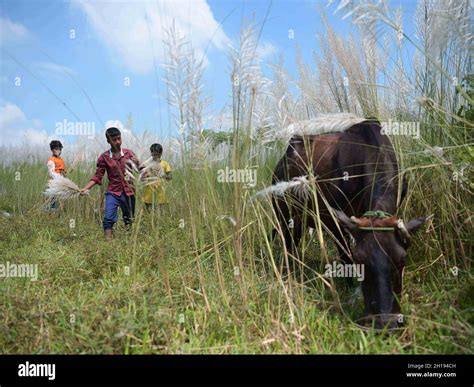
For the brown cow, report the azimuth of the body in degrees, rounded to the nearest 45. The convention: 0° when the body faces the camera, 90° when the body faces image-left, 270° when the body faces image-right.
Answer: approximately 315°

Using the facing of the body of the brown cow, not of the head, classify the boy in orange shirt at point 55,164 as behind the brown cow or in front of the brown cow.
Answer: behind

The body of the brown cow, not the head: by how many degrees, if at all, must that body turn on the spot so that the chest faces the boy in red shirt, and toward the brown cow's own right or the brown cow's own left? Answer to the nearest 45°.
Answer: approximately 180°
